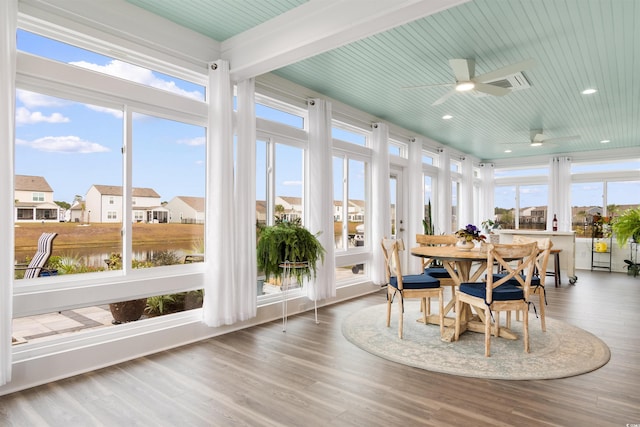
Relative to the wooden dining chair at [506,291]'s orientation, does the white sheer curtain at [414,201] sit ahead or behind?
ahead

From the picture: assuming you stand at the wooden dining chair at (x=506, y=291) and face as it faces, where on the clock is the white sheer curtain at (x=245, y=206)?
The white sheer curtain is roughly at 10 o'clock from the wooden dining chair.

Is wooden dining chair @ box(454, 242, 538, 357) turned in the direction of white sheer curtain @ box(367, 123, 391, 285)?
yes

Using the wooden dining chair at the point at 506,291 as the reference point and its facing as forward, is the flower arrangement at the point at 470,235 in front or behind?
in front

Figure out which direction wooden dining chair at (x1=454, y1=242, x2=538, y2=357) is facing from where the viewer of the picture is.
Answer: facing away from the viewer and to the left of the viewer

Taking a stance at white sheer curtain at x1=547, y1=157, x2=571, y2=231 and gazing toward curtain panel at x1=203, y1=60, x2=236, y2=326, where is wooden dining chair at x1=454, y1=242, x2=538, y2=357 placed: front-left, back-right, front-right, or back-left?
front-left

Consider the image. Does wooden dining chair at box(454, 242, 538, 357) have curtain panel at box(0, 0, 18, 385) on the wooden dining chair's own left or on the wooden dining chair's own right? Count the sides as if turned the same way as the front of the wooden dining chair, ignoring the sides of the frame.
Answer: on the wooden dining chair's own left

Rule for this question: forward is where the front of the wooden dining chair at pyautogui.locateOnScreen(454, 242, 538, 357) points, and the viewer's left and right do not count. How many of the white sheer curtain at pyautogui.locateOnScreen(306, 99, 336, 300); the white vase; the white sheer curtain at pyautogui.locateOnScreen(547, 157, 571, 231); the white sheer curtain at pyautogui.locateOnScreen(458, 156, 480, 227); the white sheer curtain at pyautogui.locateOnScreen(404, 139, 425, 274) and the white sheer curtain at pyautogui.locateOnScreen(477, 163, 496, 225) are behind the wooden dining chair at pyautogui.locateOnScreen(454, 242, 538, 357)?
0

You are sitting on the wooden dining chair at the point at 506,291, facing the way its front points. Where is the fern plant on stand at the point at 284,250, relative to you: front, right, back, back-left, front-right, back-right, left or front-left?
front-left

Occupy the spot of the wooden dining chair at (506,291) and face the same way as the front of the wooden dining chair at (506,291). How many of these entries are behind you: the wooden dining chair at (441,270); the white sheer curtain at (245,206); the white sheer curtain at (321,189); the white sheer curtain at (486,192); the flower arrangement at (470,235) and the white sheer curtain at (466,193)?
0

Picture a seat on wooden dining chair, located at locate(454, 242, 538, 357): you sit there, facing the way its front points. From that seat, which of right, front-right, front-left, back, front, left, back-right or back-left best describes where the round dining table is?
front

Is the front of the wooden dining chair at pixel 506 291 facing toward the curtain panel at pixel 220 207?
no

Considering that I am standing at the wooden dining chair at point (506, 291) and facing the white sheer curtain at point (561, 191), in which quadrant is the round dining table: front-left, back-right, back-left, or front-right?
front-left

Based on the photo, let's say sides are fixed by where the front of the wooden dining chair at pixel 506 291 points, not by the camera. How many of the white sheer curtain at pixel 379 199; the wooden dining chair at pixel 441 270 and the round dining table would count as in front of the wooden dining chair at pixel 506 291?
3

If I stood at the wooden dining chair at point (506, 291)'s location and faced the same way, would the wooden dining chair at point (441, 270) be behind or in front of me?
in front

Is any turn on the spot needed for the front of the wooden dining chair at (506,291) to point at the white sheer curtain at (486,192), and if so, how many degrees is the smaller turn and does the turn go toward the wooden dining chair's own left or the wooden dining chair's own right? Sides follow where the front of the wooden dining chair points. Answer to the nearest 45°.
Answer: approximately 45° to the wooden dining chair's own right

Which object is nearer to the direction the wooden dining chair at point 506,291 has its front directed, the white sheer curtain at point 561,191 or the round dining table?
the round dining table
